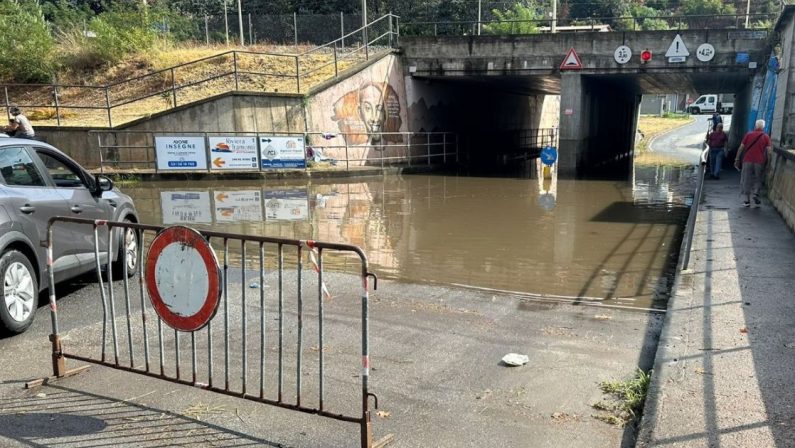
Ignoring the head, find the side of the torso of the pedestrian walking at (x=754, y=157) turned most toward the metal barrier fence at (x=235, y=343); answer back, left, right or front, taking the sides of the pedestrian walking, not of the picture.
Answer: back

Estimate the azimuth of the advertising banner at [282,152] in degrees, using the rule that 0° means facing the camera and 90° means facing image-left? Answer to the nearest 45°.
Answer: approximately 0°

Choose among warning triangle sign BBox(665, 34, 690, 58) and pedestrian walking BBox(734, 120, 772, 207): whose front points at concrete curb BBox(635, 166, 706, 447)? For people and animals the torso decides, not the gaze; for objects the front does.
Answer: the warning triangle sign

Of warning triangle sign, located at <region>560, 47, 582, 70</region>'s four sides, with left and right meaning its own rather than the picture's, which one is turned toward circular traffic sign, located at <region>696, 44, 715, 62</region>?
left

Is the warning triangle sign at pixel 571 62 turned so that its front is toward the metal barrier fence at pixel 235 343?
yes

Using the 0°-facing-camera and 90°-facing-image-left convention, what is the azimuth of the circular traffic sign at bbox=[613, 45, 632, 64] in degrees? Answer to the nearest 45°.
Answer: approximately 0°

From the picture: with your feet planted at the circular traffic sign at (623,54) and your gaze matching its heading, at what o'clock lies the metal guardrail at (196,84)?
The metal guardrail is roughly at 3 o'clock from the circular traffic sign.

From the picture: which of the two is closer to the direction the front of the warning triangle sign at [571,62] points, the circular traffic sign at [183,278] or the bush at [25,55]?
the circular traffic sign

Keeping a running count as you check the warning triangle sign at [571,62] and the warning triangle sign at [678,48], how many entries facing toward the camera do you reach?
2

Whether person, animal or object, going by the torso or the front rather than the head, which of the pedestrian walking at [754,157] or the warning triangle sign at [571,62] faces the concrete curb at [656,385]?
the warning triangle sign

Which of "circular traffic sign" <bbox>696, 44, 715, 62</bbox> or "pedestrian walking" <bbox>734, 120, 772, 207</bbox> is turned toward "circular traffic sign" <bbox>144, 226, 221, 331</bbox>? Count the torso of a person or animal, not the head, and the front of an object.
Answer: "circular traffic sign" <bbox>696, 44, 715, 62</bbox>

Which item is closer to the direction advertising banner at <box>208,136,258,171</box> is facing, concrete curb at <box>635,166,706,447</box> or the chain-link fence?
the concrete curb

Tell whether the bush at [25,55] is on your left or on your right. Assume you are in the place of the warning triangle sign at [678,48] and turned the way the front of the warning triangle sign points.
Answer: on your right
